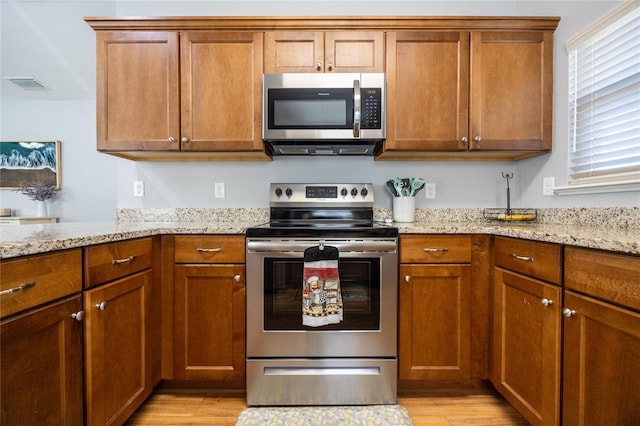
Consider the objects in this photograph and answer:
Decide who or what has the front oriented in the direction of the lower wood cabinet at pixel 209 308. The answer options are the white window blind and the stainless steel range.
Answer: the white window blind

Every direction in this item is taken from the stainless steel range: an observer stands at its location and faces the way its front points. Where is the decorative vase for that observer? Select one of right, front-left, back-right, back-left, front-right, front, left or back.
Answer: back-right

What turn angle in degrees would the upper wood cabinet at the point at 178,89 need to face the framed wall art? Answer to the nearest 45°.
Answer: approximately 135° to its right

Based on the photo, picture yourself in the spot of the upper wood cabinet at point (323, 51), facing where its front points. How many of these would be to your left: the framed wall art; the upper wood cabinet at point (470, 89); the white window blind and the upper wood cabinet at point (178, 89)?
2

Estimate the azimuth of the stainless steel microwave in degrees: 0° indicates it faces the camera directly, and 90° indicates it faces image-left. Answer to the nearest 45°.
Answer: approximately 0°
